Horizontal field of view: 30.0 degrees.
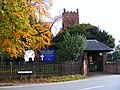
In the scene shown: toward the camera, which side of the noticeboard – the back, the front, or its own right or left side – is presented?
front

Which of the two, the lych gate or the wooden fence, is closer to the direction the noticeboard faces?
the wooden fence

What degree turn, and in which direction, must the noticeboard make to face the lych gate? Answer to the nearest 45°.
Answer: approximately 135° to its left

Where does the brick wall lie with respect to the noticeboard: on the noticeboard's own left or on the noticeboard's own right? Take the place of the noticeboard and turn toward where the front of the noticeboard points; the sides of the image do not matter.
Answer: on the noticeboard's own left

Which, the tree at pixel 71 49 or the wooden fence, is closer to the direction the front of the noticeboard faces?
the wooden fence

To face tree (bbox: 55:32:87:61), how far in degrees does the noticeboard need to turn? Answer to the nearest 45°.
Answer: approximately 135° to its left
